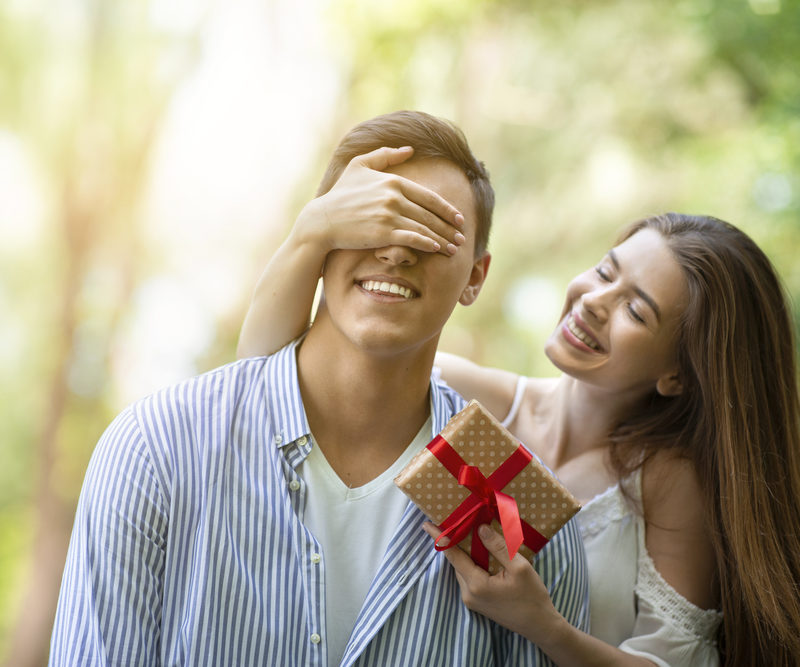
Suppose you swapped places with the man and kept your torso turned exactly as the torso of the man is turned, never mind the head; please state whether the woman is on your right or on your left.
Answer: on your left

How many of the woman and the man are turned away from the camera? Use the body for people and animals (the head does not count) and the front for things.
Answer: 0

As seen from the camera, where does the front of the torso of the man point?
toward the camera

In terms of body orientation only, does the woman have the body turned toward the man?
yes

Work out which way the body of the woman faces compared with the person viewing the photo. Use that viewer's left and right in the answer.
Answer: facing the viewer and to the left of the viewer

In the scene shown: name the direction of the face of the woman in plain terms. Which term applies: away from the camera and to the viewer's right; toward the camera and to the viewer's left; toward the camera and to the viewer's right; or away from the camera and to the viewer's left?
toward the camera and to the viewer's left
